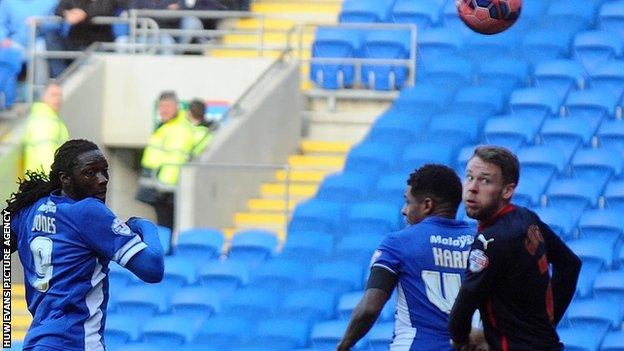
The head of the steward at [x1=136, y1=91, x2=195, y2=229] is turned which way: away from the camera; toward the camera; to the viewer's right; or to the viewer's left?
toward the camera

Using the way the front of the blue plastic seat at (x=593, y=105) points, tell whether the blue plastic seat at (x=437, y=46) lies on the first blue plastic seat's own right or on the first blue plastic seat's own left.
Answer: on the first blue plastic seat's own right

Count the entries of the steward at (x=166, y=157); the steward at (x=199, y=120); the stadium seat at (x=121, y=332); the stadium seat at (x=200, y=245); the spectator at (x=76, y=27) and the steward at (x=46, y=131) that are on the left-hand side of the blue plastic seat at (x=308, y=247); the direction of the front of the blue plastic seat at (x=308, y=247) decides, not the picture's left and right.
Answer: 0

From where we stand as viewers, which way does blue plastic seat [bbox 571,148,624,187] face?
facing the viewer and to the left of the viewer

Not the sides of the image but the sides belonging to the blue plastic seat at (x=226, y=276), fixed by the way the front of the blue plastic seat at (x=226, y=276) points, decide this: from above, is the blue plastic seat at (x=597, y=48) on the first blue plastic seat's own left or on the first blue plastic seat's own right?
on the first blue plastic seat's own left

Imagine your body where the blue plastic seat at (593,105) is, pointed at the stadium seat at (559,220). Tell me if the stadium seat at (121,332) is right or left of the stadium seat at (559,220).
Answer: right

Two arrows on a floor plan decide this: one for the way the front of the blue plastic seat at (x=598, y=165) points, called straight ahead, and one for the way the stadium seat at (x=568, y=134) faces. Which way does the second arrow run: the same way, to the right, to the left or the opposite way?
the same way

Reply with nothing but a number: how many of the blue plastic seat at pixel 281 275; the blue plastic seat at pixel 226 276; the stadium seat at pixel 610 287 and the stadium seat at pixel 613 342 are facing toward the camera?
4

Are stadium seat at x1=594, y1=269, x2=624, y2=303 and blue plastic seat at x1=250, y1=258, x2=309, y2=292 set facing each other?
no

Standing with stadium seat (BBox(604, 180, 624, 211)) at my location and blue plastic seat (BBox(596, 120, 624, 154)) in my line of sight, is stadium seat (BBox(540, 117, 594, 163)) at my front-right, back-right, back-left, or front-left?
front-left

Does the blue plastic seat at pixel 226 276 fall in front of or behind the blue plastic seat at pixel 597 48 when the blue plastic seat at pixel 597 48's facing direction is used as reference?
in front

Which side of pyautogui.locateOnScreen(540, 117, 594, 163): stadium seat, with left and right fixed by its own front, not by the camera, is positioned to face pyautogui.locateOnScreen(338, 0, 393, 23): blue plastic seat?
right

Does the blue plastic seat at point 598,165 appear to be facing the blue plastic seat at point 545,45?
no

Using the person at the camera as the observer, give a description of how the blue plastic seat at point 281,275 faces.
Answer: facing the viewer

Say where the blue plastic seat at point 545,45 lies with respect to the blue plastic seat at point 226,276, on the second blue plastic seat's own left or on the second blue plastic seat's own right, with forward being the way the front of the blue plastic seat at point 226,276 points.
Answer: on the second blue plastic seat's own left

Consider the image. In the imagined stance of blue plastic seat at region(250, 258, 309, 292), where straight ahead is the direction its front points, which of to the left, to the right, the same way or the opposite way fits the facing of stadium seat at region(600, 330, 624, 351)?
the same way
